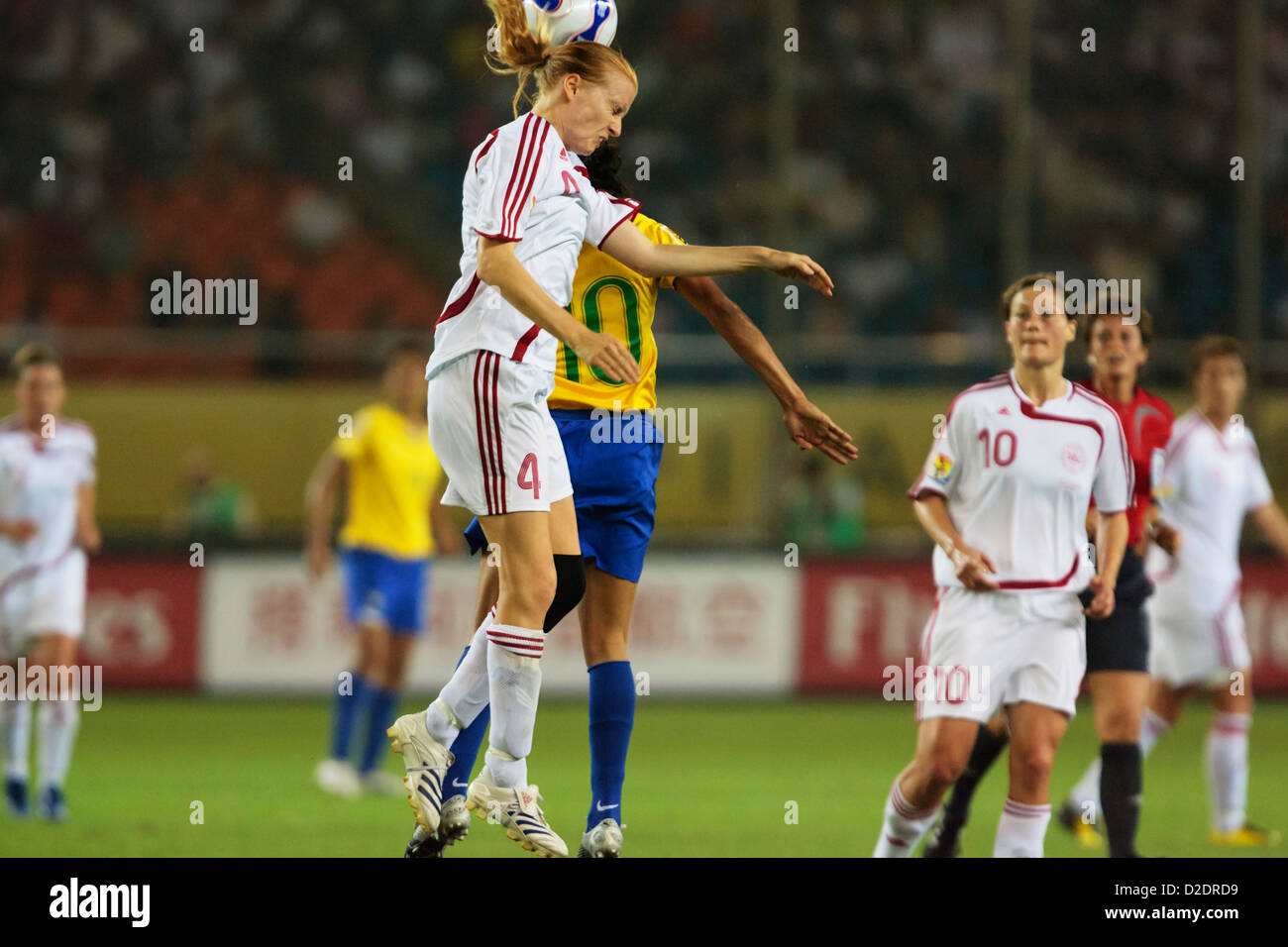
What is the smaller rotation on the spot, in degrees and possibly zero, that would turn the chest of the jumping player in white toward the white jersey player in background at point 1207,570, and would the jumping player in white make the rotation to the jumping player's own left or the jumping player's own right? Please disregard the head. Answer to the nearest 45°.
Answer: approximately 45° to the jumping player's own left

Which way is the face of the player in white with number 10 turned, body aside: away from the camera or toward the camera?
toward the camera

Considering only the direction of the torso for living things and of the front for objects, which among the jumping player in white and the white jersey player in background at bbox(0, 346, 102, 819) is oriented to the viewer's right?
the jumping player in white

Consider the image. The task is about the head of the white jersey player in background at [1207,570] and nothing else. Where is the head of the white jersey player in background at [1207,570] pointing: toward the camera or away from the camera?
toward the camera

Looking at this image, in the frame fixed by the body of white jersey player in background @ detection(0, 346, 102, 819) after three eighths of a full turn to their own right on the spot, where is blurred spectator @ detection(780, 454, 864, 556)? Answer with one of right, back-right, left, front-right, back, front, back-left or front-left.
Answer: right

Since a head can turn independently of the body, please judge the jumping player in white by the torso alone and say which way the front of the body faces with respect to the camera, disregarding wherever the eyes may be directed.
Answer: to the viewer's right

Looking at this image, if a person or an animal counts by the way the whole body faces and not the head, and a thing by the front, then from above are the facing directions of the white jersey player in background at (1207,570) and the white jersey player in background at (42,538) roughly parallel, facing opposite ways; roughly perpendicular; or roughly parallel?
roughly parallel

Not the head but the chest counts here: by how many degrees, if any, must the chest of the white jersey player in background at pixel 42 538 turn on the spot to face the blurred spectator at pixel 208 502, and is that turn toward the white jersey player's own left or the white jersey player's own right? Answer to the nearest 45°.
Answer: approximately 180°

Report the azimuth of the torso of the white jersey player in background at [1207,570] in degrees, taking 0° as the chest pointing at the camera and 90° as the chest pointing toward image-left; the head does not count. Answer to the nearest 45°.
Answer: approximately 315°

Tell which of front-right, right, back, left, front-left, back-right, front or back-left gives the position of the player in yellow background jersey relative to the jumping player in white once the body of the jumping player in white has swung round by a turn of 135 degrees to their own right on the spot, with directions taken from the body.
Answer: back-right

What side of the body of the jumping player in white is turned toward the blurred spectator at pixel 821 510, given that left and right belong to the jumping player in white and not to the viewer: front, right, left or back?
left

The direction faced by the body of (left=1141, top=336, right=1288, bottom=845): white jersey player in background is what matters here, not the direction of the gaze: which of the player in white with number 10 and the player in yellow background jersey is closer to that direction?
the player in white with number 10

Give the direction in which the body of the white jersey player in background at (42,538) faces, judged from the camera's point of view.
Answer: toward the camera
